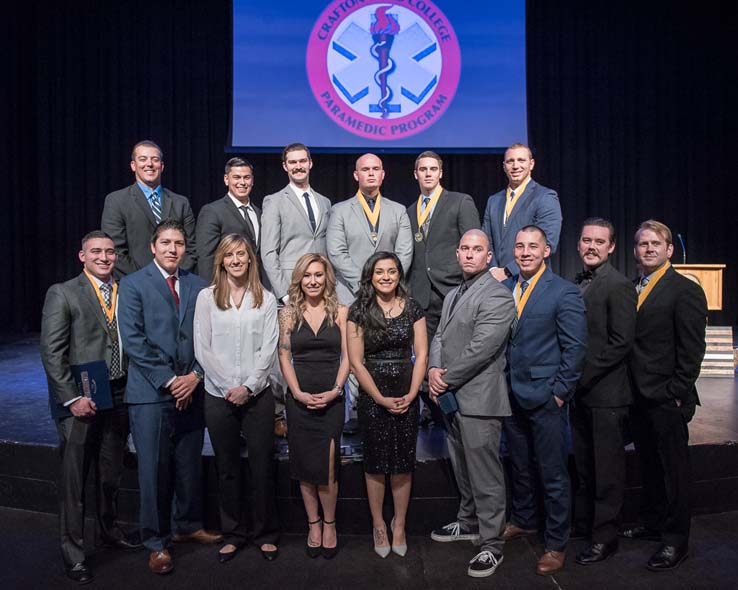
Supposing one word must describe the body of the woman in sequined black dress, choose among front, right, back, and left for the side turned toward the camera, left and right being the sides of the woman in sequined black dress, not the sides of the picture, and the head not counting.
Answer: front

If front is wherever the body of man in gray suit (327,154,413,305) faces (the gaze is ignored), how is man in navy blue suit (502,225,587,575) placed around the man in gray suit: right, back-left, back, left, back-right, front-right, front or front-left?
front-left

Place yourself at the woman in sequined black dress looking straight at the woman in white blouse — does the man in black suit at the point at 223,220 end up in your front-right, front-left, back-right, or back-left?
front-right

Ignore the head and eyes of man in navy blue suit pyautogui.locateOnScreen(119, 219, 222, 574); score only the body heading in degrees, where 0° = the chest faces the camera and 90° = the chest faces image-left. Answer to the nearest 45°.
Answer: approximately 315°

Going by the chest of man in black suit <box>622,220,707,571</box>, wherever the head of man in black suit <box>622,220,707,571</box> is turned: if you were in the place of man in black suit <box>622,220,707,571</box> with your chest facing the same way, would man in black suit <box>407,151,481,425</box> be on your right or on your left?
on your right

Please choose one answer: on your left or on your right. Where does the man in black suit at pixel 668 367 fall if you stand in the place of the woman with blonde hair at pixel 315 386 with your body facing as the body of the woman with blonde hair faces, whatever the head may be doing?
on your left

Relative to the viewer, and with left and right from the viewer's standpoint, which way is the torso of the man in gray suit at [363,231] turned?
facing the viewer

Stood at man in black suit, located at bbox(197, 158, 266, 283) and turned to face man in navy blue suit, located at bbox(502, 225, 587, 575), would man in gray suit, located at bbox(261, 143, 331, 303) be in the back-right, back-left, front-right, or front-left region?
front-left

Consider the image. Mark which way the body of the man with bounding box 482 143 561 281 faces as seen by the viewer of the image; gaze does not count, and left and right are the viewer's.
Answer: facing the viewer and to the left of the viewer

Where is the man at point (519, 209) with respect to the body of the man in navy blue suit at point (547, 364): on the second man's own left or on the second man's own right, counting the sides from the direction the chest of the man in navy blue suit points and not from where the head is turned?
on the second man's own right

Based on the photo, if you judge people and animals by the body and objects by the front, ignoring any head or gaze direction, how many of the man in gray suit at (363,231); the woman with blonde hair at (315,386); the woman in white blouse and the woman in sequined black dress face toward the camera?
4

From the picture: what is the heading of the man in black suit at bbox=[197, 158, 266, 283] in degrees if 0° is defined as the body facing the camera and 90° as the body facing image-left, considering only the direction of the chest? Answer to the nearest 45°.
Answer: approximately 315°

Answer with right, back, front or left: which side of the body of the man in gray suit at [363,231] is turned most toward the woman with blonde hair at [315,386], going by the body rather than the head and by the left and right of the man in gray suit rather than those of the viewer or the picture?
front
